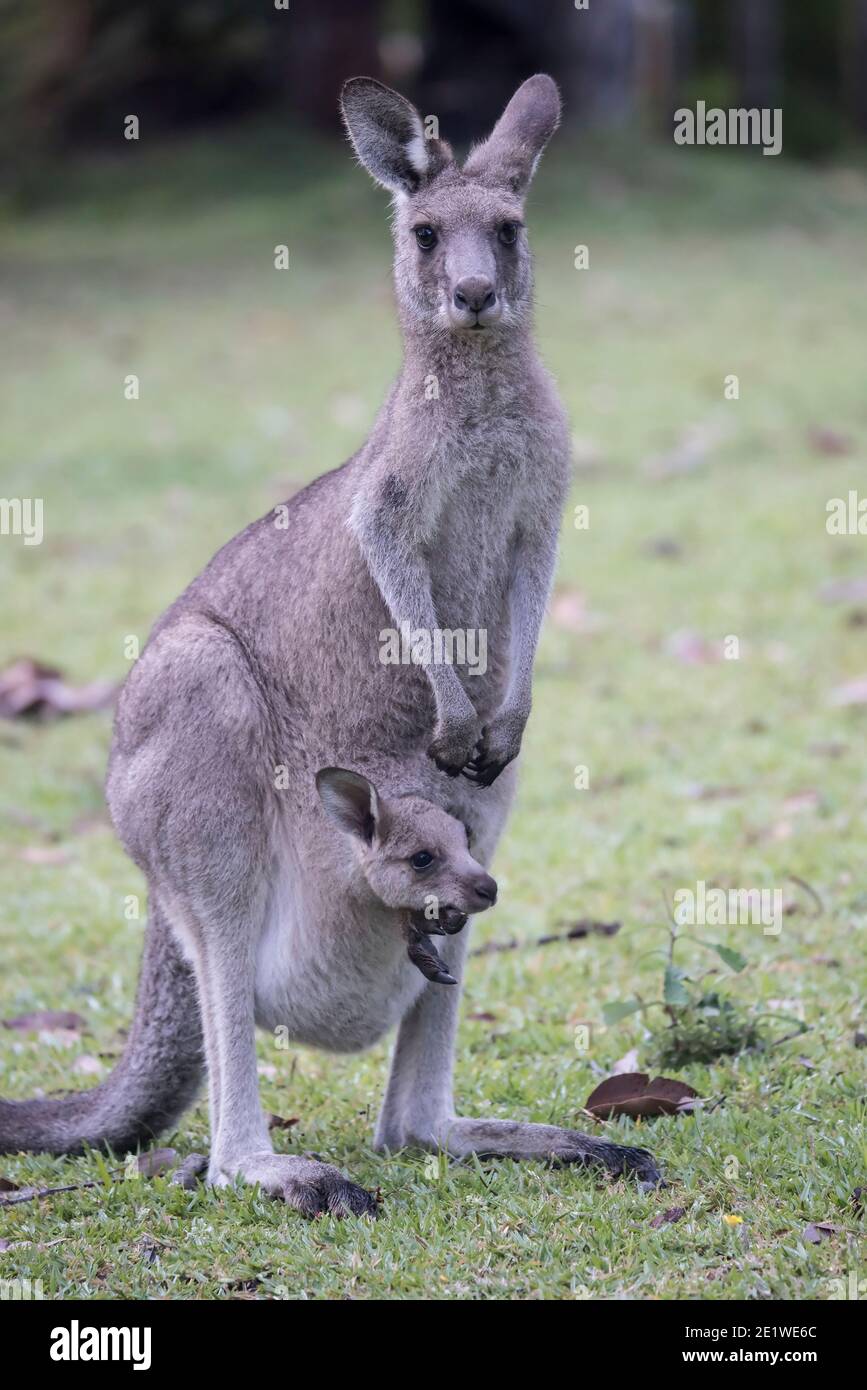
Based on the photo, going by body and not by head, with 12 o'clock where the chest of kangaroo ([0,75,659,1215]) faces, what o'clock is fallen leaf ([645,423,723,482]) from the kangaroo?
The fallen leaf is roughly at 8 o'clock from the kangaroo.

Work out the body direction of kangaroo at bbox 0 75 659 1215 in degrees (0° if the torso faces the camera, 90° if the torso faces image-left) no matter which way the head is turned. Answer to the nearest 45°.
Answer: approximately 315°

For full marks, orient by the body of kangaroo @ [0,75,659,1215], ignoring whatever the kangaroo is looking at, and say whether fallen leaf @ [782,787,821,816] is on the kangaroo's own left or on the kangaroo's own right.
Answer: on the kangaroo's own left

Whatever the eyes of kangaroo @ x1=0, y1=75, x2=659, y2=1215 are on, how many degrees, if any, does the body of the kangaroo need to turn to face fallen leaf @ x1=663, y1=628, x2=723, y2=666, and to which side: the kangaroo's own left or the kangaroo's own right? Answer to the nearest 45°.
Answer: approximately 135° to the kangaroo's own left

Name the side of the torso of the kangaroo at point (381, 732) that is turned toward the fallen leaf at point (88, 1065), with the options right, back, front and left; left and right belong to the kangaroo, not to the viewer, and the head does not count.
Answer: back

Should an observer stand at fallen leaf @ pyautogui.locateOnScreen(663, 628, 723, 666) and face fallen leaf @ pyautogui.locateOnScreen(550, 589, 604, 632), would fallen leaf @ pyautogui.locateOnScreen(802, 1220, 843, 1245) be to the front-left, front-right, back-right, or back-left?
back-left
